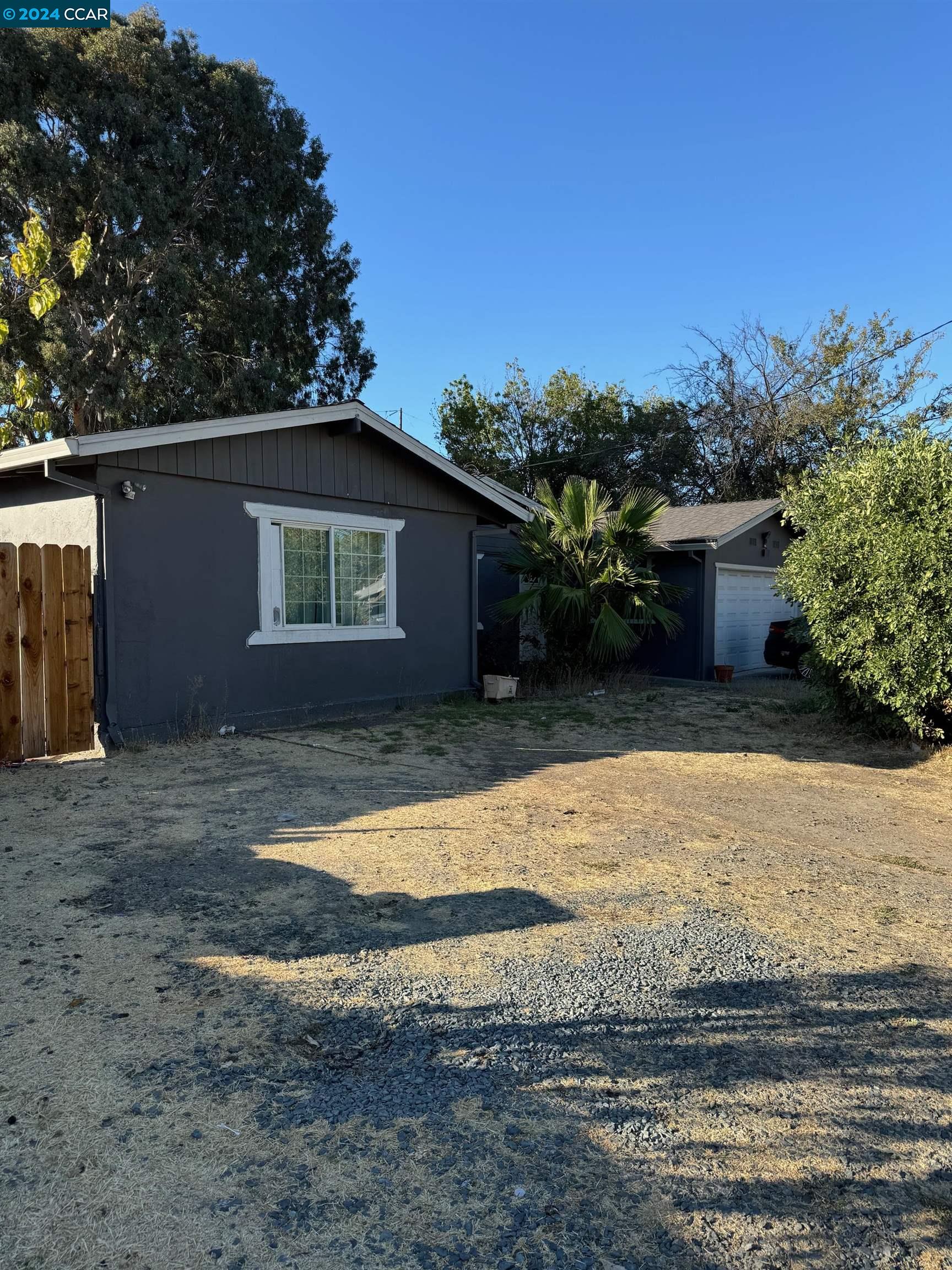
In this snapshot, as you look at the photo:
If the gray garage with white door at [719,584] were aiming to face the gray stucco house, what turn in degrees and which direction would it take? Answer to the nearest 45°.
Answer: approximately 90° to its right

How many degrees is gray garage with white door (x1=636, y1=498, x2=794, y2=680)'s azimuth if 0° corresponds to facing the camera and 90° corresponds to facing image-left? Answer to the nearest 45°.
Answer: approximately 315°

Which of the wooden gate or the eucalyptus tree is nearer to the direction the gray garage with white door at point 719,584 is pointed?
the wooden gate

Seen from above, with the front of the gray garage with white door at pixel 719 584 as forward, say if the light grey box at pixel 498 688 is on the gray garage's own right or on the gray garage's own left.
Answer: on the gray garage's own right

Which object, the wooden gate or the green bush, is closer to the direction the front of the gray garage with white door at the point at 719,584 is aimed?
the green bush

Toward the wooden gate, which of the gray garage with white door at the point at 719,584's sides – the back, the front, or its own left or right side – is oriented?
right

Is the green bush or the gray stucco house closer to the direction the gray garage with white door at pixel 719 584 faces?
the green bush
